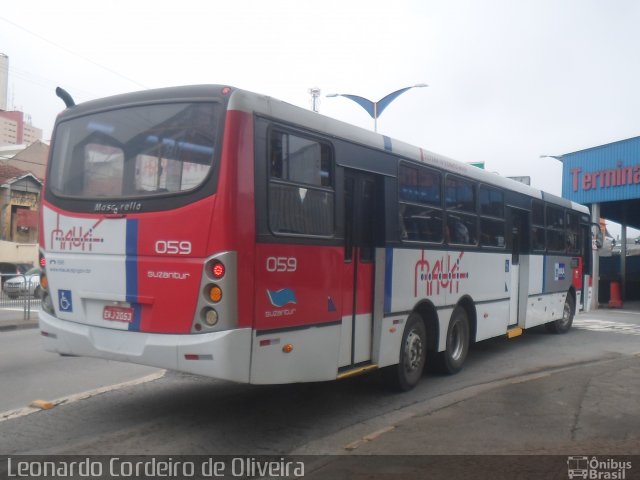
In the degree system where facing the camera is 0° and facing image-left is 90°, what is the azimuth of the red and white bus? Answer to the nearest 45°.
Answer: approximately 225°

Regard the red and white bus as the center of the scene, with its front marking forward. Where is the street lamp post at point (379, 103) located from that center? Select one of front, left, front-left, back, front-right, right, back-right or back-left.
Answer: front-left
